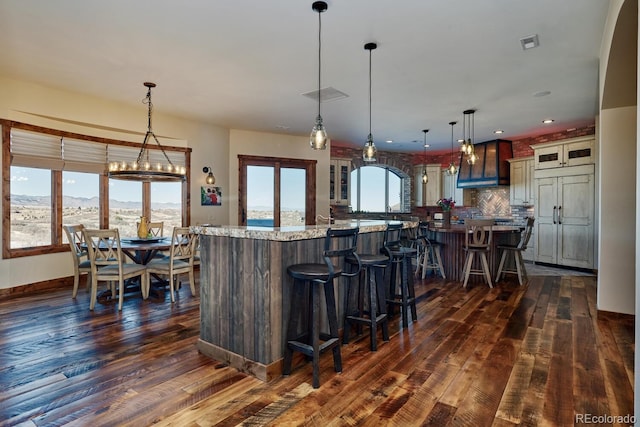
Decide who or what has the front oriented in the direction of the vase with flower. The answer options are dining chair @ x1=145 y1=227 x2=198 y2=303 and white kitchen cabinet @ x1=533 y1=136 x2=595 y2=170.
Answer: the white kitchen cabinet

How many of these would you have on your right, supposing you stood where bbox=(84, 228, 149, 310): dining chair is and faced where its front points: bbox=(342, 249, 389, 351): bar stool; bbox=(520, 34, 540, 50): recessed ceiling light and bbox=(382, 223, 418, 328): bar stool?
3

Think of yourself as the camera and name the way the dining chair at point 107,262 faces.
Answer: facing away from the viewer and to the right of the viewer

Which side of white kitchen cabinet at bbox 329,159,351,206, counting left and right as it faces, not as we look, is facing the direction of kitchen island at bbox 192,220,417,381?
front

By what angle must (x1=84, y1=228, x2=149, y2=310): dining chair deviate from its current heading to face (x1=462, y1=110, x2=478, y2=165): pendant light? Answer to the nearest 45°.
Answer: approximately 45° to its right

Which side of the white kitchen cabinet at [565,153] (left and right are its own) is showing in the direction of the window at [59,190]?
front

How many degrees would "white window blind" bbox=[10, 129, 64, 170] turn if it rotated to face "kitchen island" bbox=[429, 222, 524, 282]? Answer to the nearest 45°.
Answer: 0° — it already faces it

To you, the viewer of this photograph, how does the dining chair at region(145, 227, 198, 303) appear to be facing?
facing away from the viewer and to the left of the viewer

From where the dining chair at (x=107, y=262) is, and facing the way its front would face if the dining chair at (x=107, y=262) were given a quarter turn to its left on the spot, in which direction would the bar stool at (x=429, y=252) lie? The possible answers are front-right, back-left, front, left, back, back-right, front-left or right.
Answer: back-right

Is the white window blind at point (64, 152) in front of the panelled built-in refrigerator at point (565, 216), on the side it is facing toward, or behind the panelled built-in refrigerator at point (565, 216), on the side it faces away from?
in front

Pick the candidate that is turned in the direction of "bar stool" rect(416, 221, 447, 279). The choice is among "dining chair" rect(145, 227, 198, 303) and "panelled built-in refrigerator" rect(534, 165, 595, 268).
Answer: the panelled built-in refrigerator

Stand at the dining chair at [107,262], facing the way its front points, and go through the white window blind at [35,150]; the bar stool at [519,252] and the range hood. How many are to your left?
1

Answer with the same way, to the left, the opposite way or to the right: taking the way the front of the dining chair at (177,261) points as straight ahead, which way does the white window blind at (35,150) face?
the opposite way

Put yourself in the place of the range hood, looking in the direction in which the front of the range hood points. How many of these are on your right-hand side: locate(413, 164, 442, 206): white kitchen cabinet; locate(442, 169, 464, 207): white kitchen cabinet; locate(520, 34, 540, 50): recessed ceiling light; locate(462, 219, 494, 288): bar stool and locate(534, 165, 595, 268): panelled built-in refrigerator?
2

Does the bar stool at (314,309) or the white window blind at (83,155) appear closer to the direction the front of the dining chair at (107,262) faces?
the white window blind

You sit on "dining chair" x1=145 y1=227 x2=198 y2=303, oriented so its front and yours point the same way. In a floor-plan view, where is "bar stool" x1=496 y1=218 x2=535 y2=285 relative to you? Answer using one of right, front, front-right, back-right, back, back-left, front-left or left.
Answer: back-right

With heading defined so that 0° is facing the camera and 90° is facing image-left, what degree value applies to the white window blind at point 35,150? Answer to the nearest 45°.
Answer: approximately 315°

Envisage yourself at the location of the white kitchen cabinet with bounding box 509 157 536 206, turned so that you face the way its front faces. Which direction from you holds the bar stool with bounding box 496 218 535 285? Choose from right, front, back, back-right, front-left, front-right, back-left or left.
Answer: front-left
